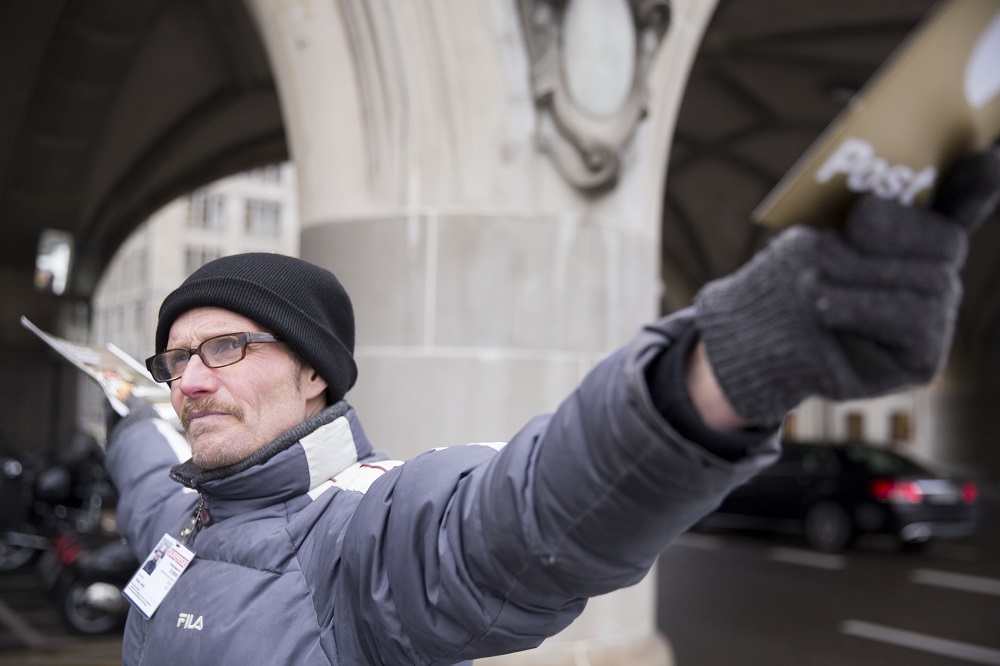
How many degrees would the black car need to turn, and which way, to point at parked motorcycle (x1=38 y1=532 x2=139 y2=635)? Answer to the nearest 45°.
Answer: approximately 90° to its left

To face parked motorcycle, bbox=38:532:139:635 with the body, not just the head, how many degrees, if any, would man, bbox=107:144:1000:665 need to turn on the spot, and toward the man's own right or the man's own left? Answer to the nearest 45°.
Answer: approximately 90° to the man's own right

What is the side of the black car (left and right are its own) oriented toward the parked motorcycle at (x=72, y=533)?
left

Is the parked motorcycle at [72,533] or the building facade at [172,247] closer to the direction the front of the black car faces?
the building facade

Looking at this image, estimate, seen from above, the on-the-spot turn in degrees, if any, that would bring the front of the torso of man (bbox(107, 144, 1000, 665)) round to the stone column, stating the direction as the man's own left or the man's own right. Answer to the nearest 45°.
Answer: approximately 135° to the man's own right

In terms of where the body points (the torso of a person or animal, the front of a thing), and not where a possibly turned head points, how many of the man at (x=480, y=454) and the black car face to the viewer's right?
0

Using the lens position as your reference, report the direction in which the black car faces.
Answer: facing away from the viewer and to the left of the viewer

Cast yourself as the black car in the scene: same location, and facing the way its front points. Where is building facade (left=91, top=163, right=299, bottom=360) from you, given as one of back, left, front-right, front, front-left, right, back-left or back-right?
front

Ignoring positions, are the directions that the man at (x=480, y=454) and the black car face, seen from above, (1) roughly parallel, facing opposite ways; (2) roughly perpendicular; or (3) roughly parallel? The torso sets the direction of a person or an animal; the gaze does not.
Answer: roughly perpendicular

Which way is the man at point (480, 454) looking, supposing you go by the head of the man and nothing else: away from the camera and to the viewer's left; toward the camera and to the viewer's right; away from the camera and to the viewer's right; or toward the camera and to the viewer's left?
toward the camera and to the viewer's left
